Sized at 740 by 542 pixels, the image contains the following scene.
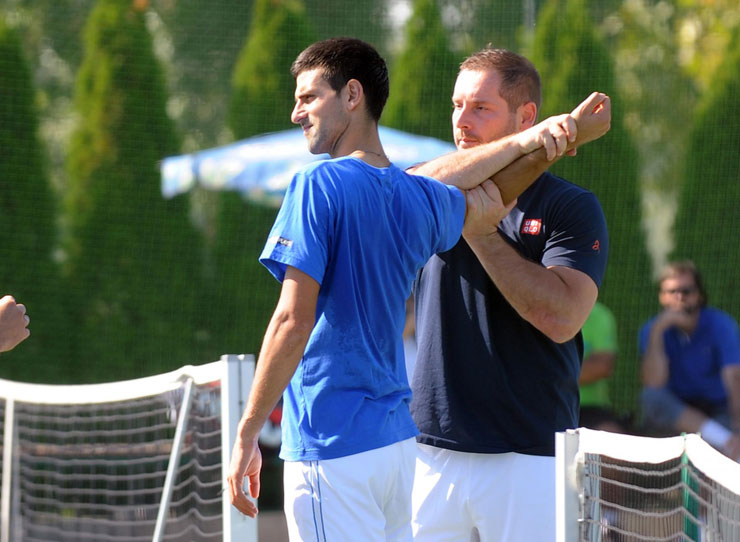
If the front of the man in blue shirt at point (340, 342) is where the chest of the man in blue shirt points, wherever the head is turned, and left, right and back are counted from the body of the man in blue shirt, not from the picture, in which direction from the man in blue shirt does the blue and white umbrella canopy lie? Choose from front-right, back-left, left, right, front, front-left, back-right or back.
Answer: front-right

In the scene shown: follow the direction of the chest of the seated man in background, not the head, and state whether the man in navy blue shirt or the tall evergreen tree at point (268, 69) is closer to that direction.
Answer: the man in navy blue shirt

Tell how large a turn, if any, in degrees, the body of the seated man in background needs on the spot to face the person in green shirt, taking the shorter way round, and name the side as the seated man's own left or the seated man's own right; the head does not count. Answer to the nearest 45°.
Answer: approximately 45° to the seated man's own right

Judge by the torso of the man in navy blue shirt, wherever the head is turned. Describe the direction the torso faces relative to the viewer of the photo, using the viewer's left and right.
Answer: facing the viewer and to the left of the viewer

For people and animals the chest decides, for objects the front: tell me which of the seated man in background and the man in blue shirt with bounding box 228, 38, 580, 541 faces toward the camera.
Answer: the seated man in background

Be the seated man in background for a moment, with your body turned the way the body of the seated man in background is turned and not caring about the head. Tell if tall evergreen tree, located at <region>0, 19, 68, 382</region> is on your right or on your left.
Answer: on your right

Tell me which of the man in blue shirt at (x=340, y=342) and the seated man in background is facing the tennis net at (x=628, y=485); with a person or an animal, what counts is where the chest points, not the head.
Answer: the seated man in background

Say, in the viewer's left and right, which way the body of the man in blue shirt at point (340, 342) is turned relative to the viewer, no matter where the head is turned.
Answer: facing away from the viewer and to the left of the viewer

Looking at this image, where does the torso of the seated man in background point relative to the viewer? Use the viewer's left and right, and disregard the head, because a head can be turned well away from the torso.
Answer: facing the viewer

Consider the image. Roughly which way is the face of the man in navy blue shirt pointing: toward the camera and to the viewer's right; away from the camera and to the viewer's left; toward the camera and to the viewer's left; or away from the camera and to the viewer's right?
toward the camera and to the viewer's left
